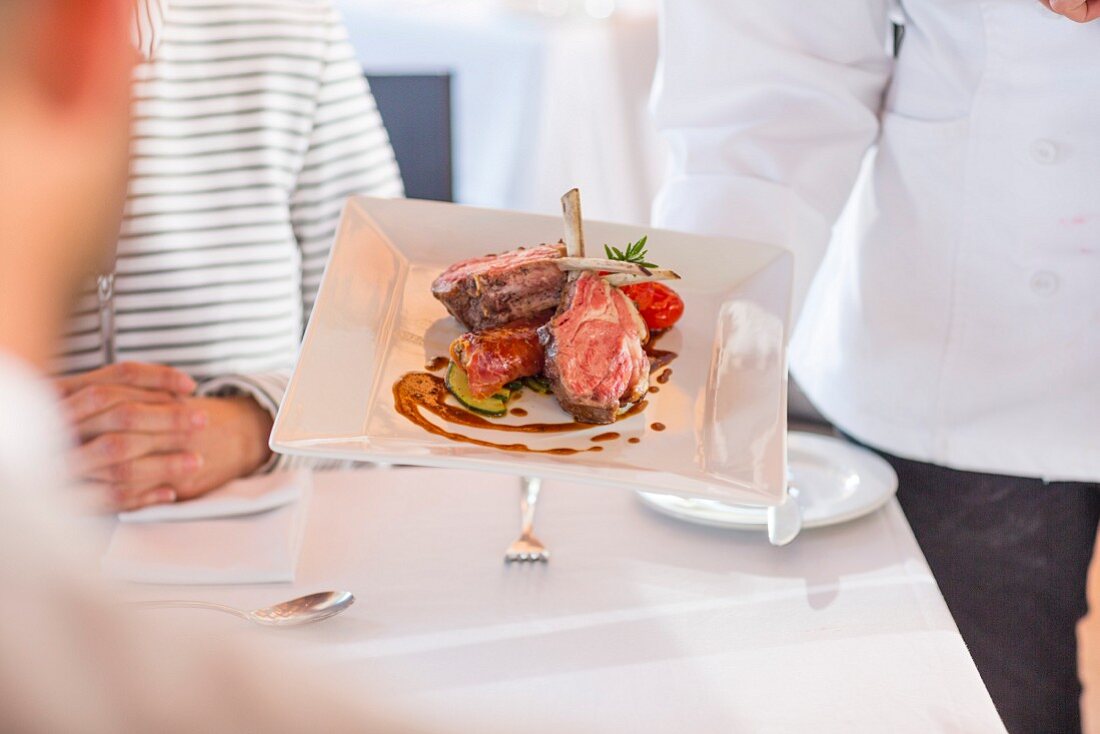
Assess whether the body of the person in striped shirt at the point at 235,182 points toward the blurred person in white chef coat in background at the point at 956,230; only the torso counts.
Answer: no

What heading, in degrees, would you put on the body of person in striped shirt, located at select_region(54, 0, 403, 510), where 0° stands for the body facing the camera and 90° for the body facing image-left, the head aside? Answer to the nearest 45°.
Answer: approximately 45°

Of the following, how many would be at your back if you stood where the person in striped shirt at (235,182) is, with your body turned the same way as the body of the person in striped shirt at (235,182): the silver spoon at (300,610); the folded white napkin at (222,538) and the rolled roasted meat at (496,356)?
0

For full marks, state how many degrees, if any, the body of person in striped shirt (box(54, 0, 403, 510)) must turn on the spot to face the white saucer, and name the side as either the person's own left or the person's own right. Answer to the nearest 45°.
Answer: approximately 90° to the person's own left

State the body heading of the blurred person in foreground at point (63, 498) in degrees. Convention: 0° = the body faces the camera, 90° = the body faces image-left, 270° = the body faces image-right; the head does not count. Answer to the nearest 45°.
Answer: approximately 225°

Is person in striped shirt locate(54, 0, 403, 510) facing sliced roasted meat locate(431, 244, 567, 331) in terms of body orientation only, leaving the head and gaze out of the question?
no

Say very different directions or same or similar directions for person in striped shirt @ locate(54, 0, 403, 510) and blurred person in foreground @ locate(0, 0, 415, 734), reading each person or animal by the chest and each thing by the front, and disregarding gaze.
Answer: very different directions

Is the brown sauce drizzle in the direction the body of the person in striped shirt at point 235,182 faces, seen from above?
no

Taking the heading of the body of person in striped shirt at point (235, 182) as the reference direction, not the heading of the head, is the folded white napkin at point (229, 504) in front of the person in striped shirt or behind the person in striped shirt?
in front
